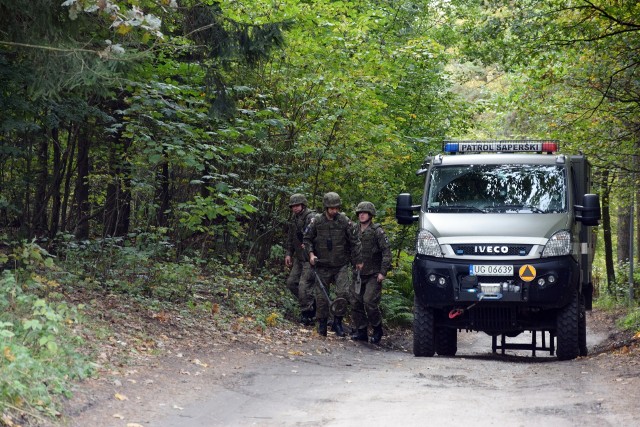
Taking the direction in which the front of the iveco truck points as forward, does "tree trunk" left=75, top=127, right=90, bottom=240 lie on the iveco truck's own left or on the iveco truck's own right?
on the iveco truck's own right

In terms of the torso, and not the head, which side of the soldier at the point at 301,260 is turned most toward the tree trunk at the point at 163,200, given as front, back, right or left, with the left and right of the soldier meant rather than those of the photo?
right

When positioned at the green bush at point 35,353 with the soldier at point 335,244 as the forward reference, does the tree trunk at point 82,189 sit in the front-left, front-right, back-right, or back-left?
front-left

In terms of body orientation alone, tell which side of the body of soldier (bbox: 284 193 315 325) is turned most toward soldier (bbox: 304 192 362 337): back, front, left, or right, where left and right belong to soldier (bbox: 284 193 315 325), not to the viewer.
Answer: left

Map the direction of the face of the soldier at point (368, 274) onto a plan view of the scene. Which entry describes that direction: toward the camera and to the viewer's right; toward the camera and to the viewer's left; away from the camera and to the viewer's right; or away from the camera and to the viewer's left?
toward the camera and to the viewer's left

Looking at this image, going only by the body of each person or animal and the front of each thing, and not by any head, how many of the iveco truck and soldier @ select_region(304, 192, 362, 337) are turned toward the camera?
2

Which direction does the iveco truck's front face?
toward the camera

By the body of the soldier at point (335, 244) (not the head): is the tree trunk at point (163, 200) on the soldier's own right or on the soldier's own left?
on the soldier's own right

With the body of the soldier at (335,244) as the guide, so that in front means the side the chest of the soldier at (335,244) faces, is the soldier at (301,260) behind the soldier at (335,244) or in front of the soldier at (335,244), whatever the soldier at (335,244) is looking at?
behind

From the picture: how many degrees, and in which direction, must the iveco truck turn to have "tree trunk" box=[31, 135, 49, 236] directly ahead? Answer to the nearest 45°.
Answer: approximately 90° to its right

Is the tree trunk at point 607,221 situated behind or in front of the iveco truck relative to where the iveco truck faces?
behind

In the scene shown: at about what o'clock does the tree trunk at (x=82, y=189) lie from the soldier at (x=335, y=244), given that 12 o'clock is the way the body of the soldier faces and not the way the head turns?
The tree trunk is roughly at 4 o'clock from the soldier.

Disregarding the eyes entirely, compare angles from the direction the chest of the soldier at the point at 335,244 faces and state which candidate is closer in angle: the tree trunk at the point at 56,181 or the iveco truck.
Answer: the iveco truck

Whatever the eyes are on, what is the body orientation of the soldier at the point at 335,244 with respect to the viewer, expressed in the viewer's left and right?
facing the viewer
